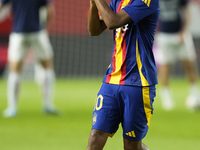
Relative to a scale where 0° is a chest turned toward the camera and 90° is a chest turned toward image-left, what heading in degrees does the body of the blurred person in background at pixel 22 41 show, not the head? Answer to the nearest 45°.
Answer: approximately 0°

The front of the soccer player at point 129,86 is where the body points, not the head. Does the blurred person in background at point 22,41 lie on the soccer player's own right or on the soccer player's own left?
on the soccer player's own right

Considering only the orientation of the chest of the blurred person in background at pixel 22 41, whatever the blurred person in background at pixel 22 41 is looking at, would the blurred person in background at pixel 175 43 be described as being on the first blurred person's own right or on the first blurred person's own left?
on the first blurred person's own left

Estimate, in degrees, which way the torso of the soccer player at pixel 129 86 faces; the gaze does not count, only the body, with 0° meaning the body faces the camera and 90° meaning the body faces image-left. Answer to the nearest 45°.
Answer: approximately 45°

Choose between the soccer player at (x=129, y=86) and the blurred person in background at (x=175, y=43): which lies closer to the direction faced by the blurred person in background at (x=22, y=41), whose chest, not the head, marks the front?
the soccer player

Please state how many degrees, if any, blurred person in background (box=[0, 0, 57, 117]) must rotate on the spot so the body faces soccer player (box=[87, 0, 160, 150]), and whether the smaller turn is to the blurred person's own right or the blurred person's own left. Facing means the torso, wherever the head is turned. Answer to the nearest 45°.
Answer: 0° — they already face them

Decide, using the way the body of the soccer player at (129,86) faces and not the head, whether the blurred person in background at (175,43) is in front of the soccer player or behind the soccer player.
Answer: behind
